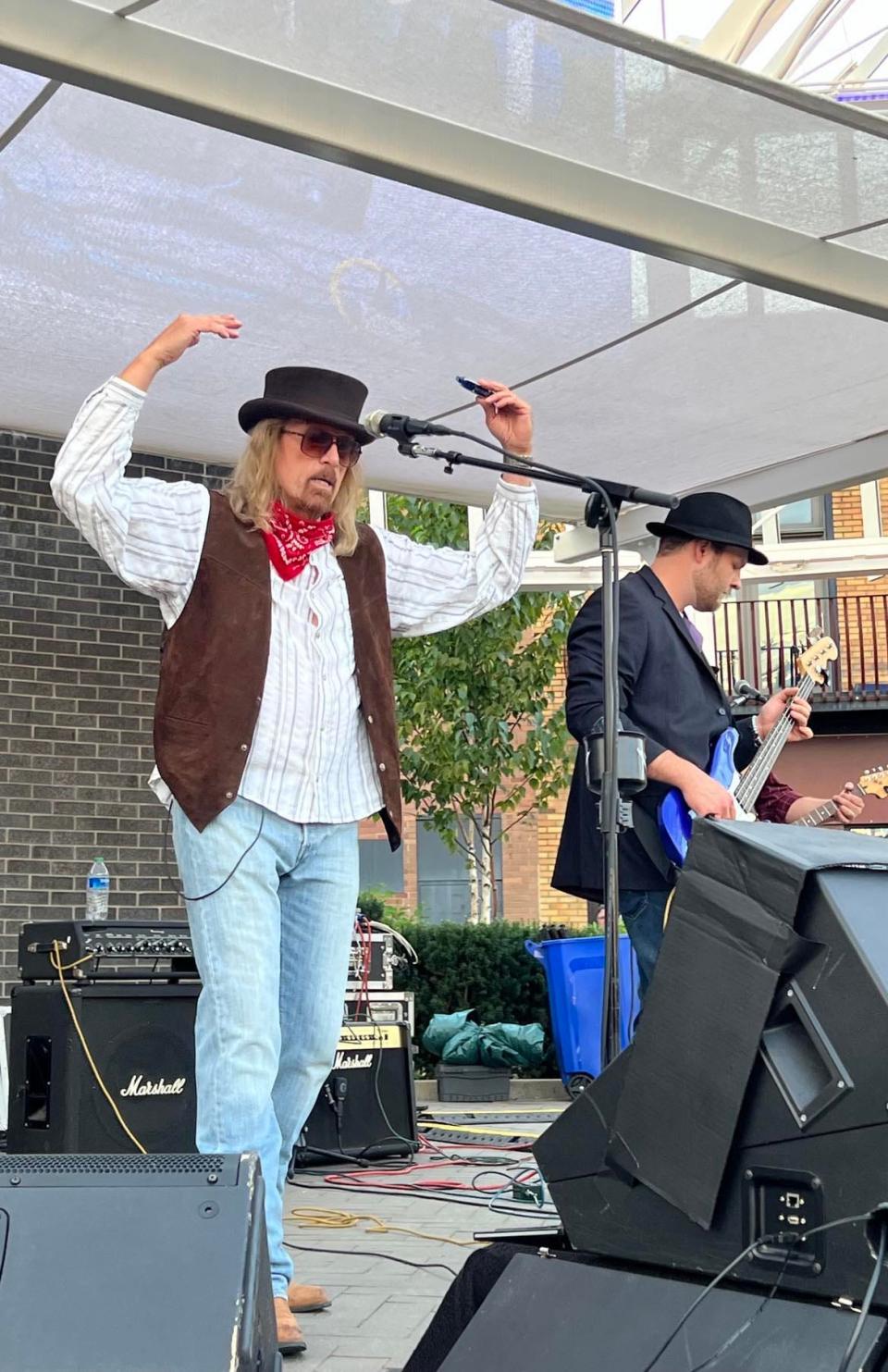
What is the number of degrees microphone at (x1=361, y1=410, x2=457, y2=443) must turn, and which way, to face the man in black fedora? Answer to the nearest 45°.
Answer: approximately 135° to its right

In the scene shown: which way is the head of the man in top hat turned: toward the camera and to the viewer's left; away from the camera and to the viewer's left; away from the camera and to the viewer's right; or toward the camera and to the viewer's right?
toward the camera and to the viewer's right

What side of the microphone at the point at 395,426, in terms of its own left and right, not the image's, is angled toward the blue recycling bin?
right

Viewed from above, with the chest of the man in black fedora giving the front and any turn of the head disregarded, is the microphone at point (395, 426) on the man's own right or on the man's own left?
on the man's own right

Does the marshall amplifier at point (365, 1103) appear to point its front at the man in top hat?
yes

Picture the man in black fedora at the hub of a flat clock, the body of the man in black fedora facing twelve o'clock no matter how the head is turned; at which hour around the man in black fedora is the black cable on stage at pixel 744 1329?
The black cable on stage is roughly at 3 o'clock from the man in black fedora.

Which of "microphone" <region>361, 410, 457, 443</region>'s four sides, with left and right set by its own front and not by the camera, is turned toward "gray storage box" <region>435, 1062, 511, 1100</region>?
right

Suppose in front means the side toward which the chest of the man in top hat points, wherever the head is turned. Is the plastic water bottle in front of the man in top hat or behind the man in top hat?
behind

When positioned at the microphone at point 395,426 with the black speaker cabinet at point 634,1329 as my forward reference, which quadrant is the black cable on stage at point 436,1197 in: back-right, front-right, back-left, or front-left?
back-left

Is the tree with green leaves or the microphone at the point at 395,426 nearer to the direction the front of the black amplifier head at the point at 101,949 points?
the microphone
